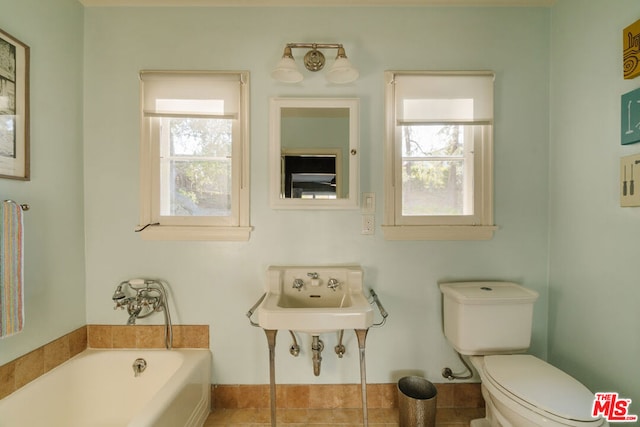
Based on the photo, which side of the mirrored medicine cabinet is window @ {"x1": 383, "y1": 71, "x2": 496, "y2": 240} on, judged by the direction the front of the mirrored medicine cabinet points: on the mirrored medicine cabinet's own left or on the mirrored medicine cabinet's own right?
on the mirrored medicine cabinet's own left

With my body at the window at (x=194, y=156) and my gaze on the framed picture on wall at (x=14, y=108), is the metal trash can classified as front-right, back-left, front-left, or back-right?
back-left

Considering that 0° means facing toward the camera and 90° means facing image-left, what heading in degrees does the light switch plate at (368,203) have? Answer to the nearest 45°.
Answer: approximately 0°

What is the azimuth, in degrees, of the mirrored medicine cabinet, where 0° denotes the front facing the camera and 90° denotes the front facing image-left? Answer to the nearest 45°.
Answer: approximately 0°

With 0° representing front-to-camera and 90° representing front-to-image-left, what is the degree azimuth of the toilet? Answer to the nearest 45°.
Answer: approximately 315°

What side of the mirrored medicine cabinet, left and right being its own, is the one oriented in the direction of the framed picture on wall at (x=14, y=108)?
right

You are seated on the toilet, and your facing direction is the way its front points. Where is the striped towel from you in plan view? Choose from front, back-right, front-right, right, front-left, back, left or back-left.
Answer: right
